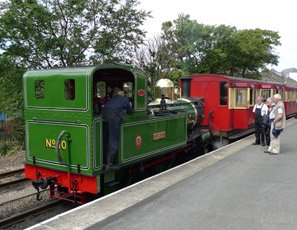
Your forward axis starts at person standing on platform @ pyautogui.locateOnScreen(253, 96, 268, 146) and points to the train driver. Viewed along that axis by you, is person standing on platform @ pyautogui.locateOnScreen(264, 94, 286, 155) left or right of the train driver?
left

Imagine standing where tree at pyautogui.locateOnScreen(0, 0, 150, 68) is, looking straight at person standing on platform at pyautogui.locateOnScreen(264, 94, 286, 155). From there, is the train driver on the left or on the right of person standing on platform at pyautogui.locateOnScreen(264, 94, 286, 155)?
right

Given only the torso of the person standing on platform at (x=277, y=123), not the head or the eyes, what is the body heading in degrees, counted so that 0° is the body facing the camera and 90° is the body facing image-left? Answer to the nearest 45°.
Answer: approximately 90°

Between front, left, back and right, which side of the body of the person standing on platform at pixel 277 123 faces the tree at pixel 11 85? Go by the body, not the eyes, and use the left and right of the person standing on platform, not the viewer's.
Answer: front

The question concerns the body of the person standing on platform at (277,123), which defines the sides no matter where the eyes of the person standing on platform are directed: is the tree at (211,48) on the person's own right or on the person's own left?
on the person's own right

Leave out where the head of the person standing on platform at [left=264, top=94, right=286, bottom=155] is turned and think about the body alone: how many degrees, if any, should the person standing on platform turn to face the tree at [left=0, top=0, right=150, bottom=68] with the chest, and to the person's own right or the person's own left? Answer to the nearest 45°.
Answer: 0° — they already face it

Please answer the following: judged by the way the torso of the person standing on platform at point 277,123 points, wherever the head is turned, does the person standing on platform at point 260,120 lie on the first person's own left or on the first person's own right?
on the first person's own right
